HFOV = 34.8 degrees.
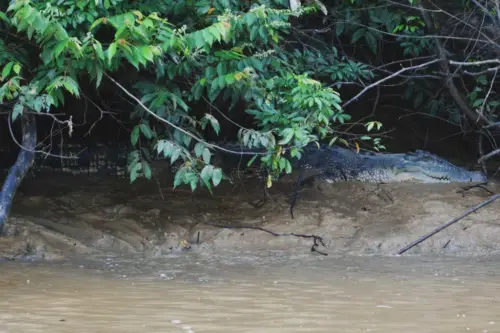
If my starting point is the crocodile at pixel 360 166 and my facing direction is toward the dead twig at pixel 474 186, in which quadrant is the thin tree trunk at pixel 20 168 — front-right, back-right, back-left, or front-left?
back-right

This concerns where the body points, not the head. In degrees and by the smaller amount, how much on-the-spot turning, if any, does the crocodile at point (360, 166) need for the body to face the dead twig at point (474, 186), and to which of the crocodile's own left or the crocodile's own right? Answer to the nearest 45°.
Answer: approximately 45° to the crocodile's own right

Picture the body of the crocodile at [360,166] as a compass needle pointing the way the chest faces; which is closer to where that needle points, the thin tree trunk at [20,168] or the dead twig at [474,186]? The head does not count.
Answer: the dead twig

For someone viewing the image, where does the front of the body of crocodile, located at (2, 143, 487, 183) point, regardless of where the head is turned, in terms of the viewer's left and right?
facing to the right of the viewer

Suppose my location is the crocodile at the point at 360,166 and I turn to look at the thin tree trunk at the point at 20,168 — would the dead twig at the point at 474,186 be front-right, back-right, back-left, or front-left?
back-left

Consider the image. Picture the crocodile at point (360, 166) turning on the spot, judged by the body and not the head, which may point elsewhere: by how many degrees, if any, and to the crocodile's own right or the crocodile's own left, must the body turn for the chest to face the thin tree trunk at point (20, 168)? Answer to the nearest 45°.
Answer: approximately 135° to the crocodile's own right
